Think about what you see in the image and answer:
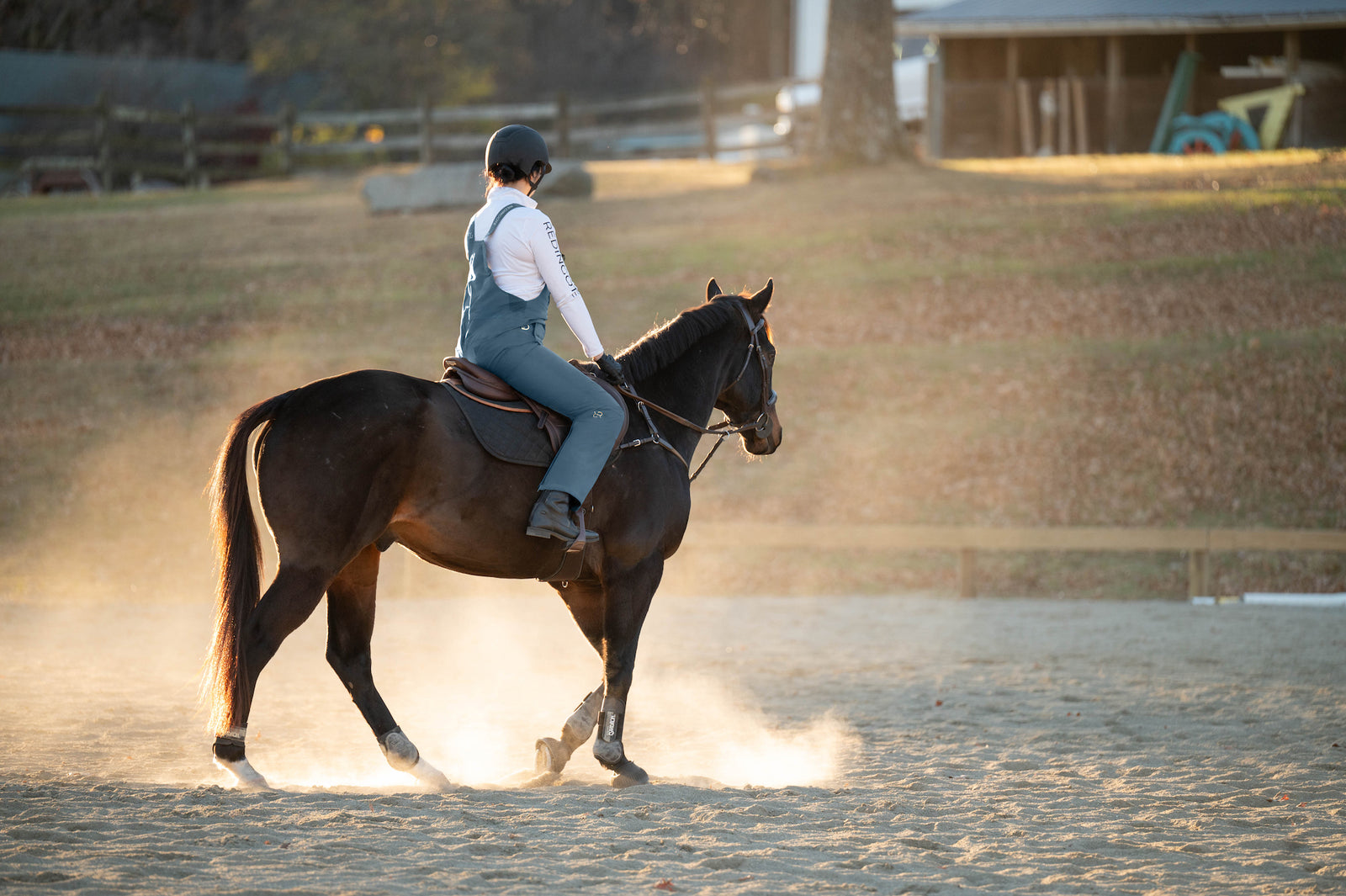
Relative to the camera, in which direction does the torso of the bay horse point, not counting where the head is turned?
to the viewer's right

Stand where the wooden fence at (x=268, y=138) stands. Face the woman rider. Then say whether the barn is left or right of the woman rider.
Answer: left

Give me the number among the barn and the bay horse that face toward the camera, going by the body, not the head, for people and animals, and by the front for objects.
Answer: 1

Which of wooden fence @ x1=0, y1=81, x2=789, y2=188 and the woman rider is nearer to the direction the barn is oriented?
the woman rider

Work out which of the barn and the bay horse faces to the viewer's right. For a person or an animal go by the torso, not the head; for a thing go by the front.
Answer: the bay horse

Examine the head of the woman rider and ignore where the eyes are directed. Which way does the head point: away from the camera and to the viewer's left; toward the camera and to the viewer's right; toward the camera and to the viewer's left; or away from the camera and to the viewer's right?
away from the camera and to the viewer's right

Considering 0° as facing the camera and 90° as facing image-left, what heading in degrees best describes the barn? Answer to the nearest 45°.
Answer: approximately 0°

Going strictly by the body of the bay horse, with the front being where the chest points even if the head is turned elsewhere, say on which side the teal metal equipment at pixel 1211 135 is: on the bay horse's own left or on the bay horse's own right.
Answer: on the bay horse's own left

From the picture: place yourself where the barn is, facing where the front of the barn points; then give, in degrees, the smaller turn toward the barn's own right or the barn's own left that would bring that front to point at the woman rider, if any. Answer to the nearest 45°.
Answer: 0° — it already faces them
